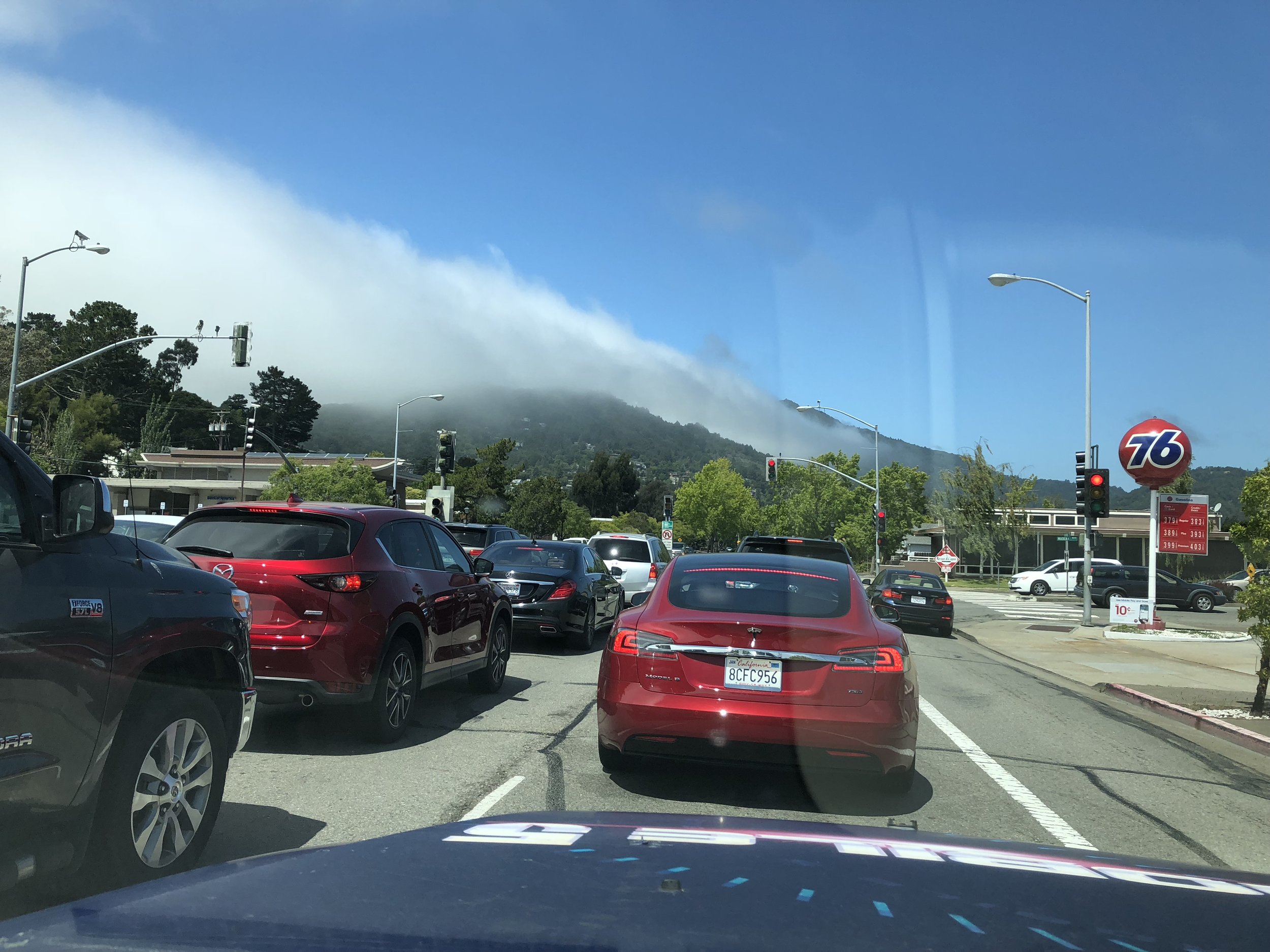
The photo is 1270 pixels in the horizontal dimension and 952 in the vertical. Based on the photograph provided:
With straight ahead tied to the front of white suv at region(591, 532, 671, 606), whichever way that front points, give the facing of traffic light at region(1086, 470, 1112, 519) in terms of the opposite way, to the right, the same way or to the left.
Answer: the opposite way

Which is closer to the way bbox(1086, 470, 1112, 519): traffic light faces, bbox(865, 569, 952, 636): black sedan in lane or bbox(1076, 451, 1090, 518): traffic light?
the black sedan in lane

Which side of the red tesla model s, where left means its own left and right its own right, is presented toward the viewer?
back

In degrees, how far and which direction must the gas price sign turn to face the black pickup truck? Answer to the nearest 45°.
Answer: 0° — it already faces it

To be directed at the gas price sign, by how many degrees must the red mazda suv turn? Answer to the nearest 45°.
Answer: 0° — it already faces it

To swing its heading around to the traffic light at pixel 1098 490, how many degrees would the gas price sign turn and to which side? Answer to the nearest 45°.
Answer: approximately 90° to its right

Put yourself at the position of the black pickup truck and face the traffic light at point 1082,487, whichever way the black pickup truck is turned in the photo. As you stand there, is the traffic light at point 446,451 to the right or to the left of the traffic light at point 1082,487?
left

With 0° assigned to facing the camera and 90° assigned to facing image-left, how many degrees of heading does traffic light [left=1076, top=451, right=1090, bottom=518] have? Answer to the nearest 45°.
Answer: approximately 90°

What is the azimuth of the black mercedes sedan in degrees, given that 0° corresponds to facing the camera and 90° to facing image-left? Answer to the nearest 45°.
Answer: approximately 225°

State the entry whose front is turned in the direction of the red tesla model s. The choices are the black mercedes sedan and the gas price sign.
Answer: the gas price sign

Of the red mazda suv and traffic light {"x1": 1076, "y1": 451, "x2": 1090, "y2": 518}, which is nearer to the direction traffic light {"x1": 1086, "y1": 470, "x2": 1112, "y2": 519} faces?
the red mazda suv
